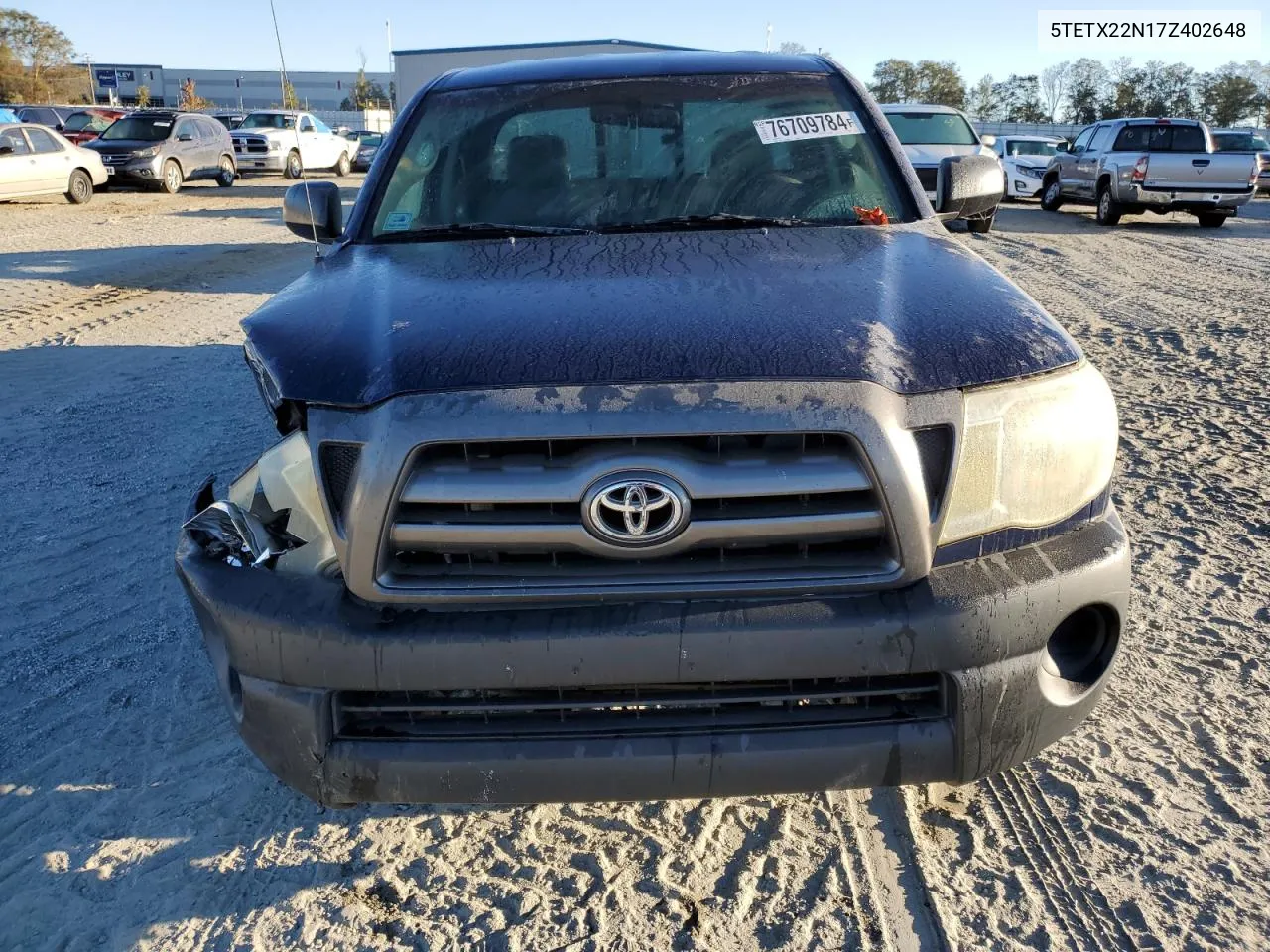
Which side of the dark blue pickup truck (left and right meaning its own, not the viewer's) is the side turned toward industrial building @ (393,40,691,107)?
back

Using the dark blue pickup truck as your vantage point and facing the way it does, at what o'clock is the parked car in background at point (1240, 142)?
The parked car in background is roughly at 7 o'clock from the dark blue pickup truck.

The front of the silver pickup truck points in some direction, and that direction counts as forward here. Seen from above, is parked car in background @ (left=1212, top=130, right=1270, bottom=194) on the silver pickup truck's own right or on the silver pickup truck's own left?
on the silver pickup truck's own right

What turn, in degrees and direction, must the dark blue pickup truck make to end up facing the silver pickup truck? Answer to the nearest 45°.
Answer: approximately 135° to its left

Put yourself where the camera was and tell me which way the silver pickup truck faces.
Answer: facing away from the viewer and to the left of the viewer

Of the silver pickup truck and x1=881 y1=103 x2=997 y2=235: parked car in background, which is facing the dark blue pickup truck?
the parked car in background

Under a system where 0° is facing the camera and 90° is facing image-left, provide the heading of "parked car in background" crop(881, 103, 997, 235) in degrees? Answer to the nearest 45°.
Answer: approximately 0°

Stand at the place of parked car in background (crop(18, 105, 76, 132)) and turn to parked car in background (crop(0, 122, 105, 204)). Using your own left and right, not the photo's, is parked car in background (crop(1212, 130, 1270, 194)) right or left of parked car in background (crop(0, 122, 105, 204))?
left

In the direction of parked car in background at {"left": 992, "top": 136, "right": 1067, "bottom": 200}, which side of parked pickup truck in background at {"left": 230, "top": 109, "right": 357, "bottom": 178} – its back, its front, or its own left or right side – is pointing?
left

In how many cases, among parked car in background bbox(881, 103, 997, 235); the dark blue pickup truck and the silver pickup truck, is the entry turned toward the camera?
2

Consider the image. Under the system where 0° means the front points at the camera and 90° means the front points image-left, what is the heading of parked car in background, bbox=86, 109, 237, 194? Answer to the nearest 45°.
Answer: approximately 45°
